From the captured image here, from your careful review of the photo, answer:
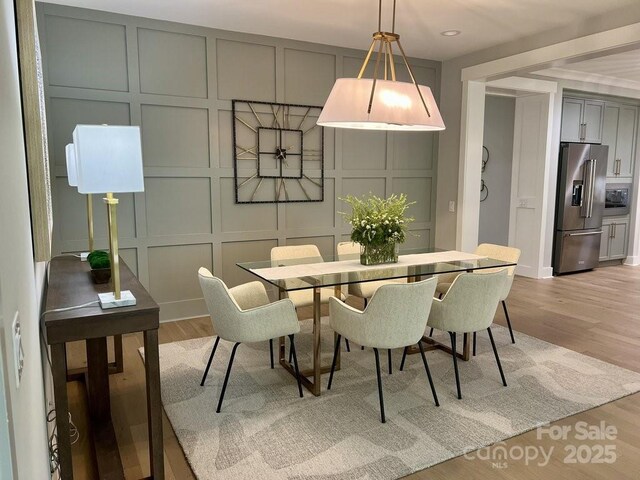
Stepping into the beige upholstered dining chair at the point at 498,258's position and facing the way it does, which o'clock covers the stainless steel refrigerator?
The stainless steel refrigerator is roughly at 5 o'clock from the beige upholstered dining chair.

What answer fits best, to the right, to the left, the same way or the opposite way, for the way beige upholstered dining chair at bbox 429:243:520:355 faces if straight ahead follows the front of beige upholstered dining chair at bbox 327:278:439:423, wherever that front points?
to the left

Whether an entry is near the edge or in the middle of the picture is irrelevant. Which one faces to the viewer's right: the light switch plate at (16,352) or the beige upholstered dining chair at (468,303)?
the light switch plate

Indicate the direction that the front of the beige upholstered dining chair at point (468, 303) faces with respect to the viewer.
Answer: facing away from the viewer and to the left of the viewer

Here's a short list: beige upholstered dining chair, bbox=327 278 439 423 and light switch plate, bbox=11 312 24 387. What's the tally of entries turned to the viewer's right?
1

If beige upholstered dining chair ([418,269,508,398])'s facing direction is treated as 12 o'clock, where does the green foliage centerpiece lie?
The green foliage centerpiece is roughly at 11 o'clock from the beige upholstered dining chair.

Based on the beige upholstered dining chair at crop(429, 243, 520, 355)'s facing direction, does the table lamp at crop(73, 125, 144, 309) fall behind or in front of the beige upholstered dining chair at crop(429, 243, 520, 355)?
in front

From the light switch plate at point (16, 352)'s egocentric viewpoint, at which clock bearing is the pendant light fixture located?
The pendant light fixture is roughly at 11 o'clock from the light switch plate.

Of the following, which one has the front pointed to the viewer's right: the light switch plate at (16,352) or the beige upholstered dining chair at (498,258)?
the light switch plate

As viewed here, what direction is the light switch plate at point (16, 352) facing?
to the viewer's right

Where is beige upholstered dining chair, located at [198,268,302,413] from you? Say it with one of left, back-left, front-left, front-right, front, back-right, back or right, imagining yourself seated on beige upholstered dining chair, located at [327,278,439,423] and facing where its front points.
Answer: front-left

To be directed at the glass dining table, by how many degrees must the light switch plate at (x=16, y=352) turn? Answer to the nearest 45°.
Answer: approximately 45° to its left

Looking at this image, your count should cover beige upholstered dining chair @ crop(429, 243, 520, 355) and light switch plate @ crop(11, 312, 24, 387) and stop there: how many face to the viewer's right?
1

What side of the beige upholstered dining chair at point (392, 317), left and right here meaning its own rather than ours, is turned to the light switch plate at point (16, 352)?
left

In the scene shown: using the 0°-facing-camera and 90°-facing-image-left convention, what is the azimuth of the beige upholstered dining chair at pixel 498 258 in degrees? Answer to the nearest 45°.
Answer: approximately 45°

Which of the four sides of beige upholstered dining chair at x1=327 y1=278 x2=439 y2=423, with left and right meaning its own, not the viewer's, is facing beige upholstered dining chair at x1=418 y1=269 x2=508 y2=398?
right

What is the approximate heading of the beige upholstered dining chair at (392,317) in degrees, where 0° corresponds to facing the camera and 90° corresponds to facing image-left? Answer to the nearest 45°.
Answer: approximately 135°
